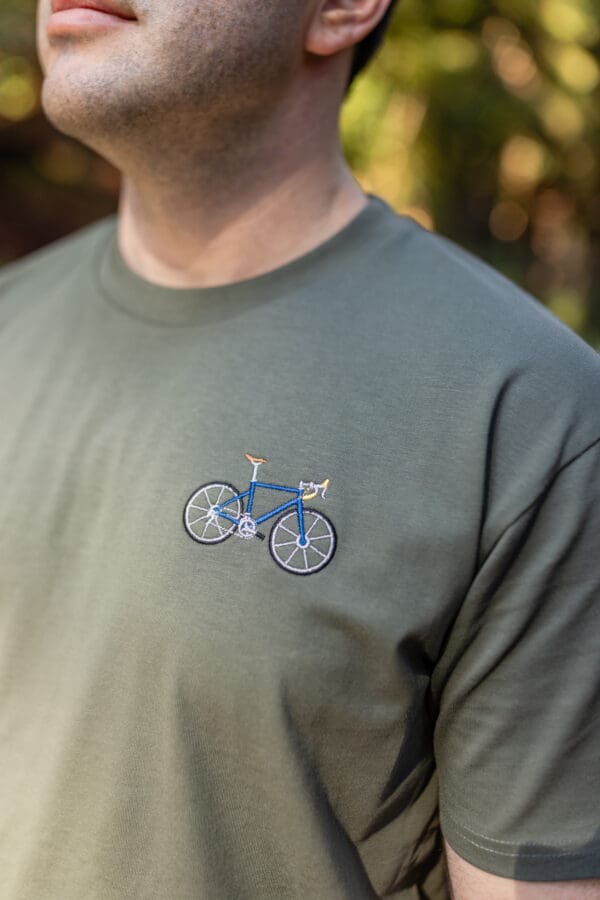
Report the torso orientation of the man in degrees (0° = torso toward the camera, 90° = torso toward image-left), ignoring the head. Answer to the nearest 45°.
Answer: approximately 45°

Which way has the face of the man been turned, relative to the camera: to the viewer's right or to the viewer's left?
to the viewer's left
